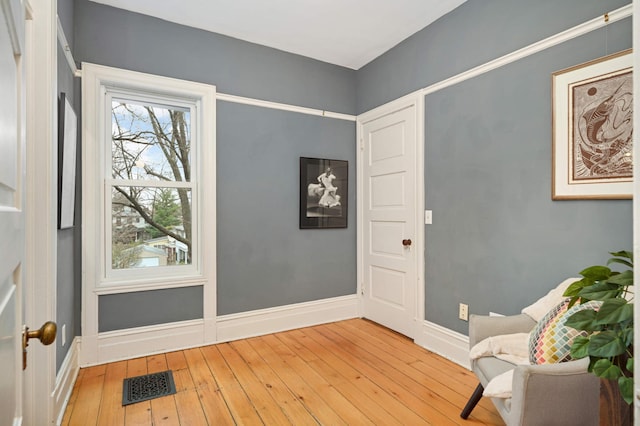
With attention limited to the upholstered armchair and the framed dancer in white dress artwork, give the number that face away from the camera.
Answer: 0

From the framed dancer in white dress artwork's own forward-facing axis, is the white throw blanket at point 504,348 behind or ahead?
ahead

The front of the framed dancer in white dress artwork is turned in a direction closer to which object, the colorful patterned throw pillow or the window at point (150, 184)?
the colorful patterned throw pillow

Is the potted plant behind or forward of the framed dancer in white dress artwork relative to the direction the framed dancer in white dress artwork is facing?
forward

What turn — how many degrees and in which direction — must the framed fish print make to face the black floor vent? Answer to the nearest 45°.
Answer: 0° — it already faces it

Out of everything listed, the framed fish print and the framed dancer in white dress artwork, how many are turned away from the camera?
0

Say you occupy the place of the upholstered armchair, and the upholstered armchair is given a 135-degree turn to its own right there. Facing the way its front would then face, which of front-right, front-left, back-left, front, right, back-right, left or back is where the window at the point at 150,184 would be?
left

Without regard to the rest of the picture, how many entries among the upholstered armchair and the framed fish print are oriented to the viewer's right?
0

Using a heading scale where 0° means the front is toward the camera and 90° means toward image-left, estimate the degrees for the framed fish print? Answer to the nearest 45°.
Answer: approximately 45°

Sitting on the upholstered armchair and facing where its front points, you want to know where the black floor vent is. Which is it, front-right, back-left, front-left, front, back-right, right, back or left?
front-right

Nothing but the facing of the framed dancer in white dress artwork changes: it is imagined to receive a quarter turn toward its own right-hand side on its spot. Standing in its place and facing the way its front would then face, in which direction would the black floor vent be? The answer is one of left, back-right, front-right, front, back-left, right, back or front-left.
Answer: front

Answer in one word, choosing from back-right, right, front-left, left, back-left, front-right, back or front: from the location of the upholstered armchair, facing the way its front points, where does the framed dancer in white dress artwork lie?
right

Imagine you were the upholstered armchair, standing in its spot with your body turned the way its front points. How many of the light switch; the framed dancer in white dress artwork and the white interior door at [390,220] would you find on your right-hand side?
3
